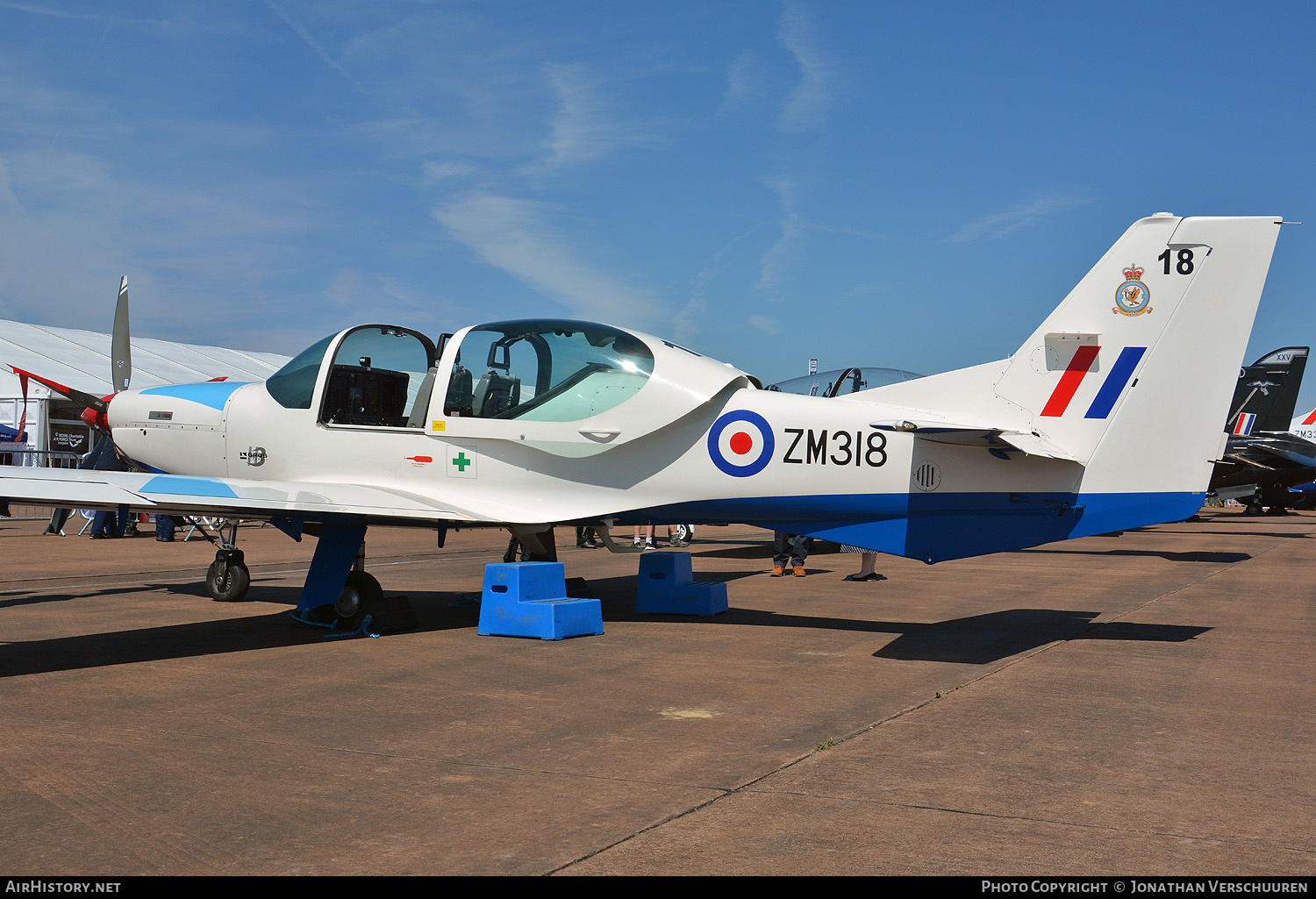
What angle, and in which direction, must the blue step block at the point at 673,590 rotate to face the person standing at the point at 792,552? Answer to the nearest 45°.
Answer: approximately 90° to its left

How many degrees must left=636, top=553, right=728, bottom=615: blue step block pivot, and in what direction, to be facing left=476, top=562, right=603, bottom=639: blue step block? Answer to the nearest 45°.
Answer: approximately 135° to its right

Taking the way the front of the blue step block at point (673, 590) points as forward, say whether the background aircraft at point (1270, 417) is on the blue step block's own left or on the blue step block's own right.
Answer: on the blue step block's own left

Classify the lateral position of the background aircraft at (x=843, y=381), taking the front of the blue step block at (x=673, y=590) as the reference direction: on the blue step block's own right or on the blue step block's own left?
on the blue step block's own left

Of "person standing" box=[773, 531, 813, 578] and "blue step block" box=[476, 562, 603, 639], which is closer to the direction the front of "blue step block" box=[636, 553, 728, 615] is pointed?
the person standing

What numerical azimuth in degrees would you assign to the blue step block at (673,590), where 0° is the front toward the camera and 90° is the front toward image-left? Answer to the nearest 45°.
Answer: approximately 270°
